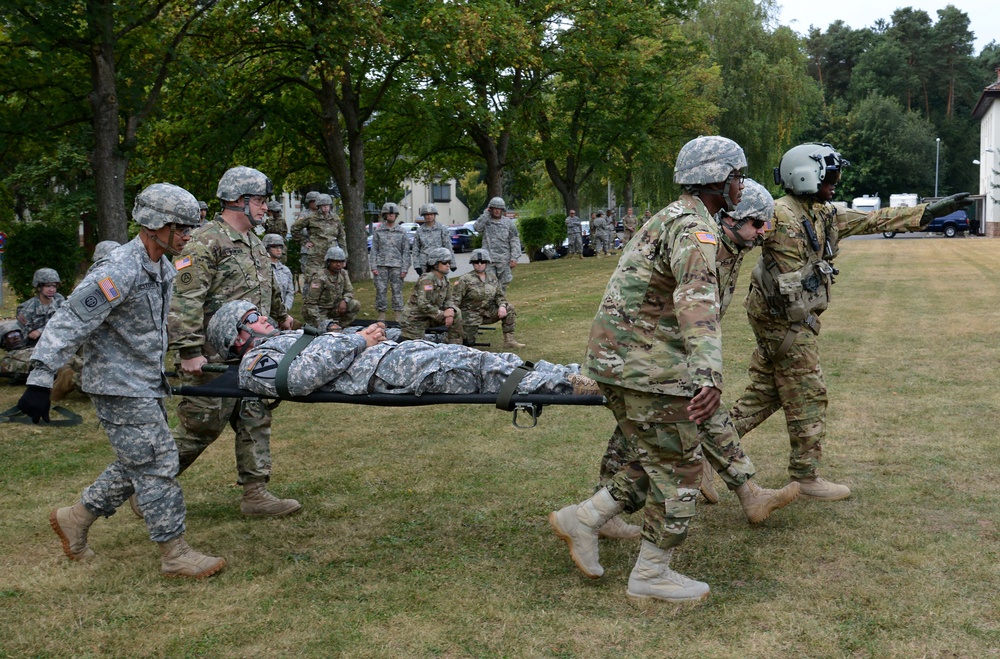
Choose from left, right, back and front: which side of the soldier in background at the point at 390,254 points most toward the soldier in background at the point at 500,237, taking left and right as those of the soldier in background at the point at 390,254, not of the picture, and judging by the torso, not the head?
left

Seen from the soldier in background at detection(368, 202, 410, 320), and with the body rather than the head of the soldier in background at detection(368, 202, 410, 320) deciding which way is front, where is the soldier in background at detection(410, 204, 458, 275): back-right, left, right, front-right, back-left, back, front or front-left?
front-left

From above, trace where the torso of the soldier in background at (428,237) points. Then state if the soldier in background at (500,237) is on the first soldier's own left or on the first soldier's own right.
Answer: on the first soldier's own left

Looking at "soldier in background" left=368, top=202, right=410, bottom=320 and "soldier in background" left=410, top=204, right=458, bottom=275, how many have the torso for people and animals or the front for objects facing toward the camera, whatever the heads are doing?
2

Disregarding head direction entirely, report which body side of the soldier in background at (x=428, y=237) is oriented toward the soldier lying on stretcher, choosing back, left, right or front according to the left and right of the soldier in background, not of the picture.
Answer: front

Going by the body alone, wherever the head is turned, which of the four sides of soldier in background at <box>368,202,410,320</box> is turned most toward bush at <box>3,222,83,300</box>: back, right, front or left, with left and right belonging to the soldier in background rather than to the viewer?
right

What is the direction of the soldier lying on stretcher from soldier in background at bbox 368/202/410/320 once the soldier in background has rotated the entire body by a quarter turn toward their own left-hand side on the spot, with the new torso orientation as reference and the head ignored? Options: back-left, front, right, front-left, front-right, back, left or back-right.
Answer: right

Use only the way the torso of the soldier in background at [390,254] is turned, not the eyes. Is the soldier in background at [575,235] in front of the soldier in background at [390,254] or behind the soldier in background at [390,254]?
behind

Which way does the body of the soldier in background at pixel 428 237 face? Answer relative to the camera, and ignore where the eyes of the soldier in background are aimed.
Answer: toward the camera

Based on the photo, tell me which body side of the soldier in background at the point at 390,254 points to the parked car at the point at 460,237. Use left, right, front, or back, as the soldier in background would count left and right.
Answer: back
